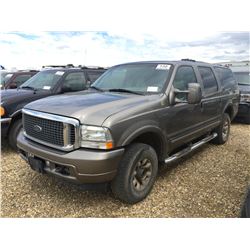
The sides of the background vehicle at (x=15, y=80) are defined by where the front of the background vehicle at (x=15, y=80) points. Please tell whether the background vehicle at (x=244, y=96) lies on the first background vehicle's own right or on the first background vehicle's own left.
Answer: on the first background vehicle's own left

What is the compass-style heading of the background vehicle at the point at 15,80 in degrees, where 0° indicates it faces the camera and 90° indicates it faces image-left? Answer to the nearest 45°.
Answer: approximately 45°

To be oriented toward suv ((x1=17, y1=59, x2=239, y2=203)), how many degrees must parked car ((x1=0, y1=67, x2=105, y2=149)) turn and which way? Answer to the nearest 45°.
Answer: approximately 45° to its left

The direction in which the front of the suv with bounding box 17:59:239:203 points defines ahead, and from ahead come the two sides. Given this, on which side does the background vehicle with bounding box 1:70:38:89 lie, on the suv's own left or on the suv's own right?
on the suv's own right

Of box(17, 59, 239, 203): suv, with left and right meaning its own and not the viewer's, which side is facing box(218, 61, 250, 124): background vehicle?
back

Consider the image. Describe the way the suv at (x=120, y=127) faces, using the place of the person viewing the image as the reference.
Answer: facing the viewer and to the left of the viewer

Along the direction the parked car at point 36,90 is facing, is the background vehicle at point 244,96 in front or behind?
behind

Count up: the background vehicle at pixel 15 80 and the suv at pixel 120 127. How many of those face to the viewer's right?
0

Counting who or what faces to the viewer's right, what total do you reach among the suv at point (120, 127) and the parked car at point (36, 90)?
0
